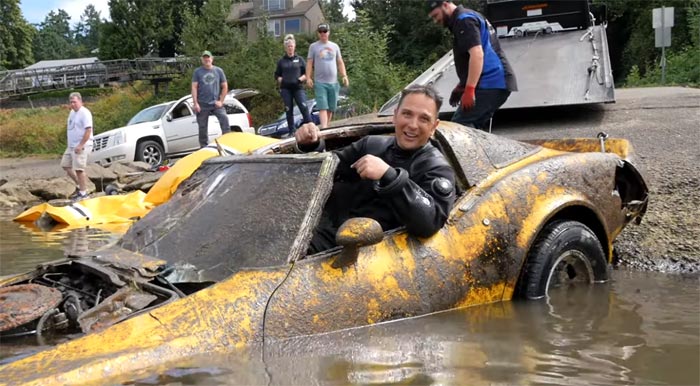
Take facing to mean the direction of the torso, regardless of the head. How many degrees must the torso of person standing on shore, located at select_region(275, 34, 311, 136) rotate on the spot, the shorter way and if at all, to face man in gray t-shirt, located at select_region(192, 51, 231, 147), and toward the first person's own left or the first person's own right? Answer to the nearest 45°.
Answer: approximately 90° to the first person's own right

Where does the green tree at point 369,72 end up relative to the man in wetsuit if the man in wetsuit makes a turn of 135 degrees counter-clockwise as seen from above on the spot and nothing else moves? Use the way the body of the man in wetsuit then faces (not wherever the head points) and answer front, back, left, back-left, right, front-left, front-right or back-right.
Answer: left

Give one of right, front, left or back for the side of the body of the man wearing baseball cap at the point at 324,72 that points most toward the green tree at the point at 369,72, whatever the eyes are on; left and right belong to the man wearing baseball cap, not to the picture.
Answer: back

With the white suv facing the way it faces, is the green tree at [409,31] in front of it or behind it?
behind

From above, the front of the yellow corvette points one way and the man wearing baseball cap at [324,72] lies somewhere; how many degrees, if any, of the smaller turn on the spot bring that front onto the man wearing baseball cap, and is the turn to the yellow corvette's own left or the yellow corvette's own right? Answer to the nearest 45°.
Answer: approximately 135° to the yellow corvette's own right

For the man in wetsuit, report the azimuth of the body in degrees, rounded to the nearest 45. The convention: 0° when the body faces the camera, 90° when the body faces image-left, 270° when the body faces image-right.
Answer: approximately 45°

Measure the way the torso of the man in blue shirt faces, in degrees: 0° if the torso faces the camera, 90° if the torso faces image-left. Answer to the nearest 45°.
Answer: approximately 90°
